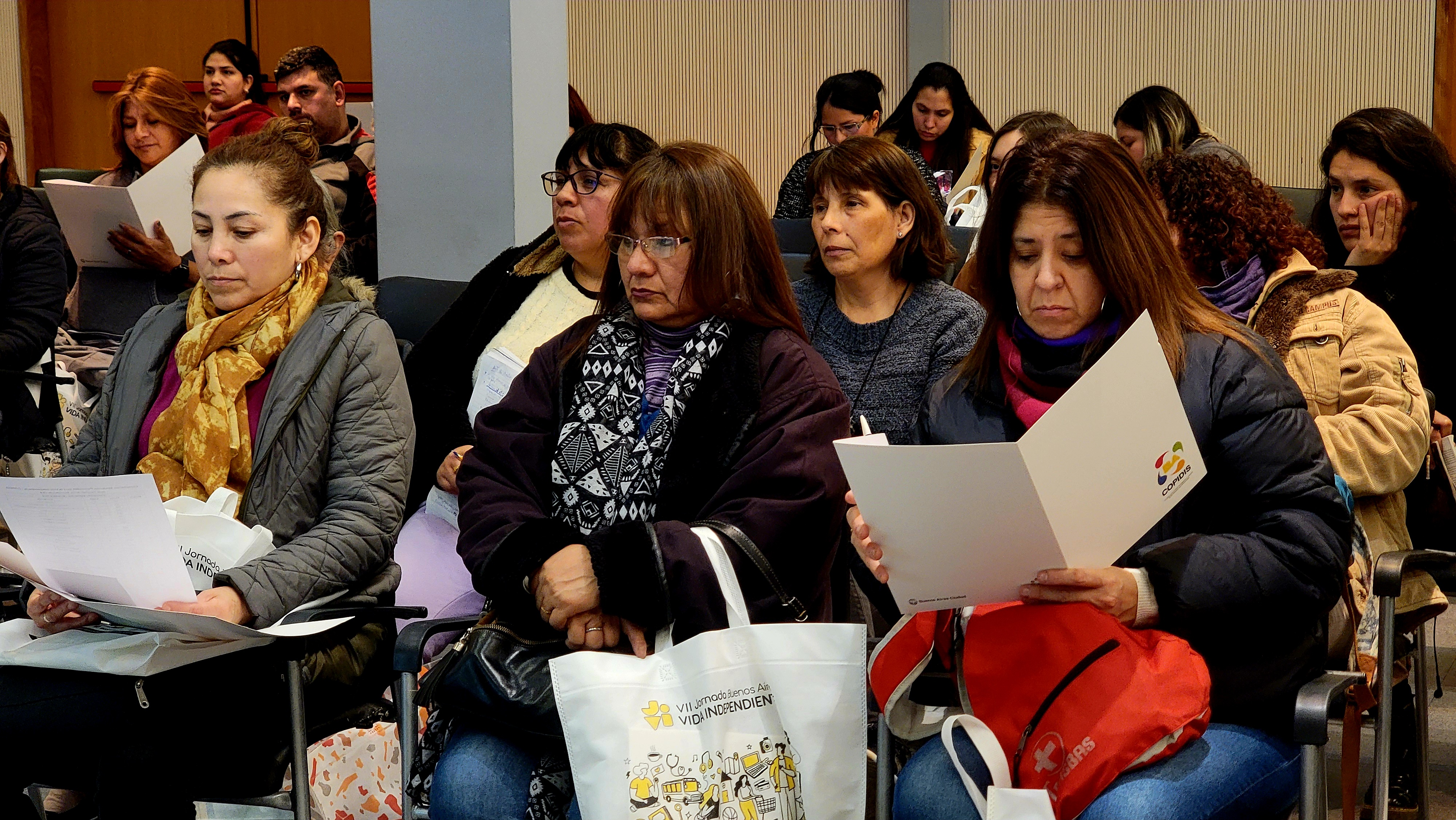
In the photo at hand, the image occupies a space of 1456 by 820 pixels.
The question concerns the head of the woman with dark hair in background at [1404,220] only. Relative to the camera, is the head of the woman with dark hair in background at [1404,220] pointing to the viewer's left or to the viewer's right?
to the viewer's left

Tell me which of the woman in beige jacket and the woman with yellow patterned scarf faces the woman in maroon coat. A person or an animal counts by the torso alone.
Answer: the woman in beige jacket

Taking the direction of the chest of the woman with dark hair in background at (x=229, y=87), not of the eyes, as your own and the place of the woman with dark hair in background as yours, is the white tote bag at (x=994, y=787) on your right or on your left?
on your left

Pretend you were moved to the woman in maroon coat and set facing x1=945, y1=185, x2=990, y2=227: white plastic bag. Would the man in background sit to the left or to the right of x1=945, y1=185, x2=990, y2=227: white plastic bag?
left

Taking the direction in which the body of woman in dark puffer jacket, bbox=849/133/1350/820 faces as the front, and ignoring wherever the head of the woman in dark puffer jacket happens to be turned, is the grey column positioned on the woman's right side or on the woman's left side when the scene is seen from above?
on the woman's right side

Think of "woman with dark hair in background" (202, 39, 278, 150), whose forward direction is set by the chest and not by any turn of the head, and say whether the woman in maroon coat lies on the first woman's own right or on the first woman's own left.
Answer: on the first woman's own left

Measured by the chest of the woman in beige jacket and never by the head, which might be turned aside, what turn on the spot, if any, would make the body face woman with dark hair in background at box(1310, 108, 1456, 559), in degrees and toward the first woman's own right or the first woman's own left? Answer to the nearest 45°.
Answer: approximately 135° to the first woman's own right

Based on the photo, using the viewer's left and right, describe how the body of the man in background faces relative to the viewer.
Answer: facing the viewer and to the left of the viewer

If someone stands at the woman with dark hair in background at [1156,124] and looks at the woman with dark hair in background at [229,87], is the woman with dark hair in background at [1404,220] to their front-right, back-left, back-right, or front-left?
back-left

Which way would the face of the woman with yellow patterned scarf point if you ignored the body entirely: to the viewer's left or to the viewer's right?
to the viewer's left
